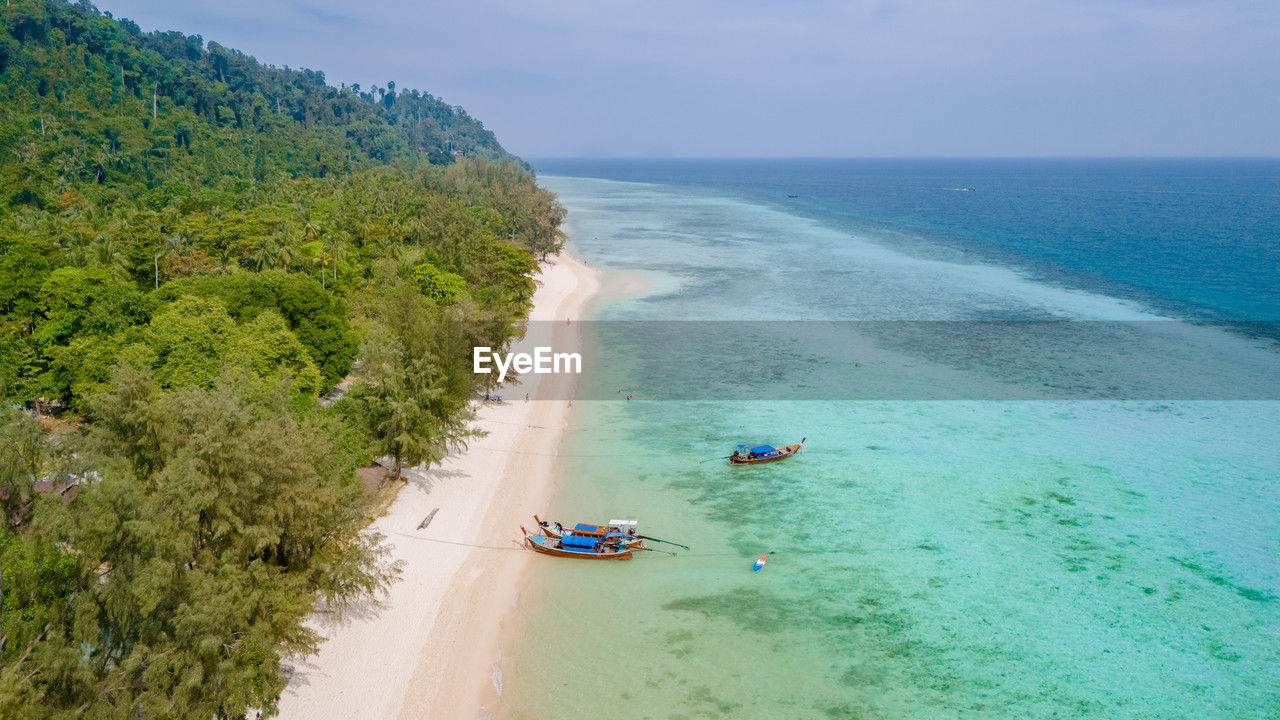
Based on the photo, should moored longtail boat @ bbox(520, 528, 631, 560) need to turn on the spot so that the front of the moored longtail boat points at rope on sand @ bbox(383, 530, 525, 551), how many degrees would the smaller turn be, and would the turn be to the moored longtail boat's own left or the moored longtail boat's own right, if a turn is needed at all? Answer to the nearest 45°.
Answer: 0° — it already faces it

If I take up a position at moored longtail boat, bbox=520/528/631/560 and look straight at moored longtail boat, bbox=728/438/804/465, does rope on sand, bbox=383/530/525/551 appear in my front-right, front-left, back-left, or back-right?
back-left

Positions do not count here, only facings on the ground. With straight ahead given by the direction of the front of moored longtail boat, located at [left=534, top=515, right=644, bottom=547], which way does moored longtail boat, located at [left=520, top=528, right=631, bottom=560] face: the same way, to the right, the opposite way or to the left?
the same way

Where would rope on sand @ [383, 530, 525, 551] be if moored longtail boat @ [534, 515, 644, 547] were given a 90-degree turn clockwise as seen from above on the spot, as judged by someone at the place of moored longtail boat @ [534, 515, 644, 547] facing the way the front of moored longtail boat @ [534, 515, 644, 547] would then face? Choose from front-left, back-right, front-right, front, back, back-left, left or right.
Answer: left

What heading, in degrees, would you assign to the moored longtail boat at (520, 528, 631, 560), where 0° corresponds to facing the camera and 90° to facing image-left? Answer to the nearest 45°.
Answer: approximately 90°

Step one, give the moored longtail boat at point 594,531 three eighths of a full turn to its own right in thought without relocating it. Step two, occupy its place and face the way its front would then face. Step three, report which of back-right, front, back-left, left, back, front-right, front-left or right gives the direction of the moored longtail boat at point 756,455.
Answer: front

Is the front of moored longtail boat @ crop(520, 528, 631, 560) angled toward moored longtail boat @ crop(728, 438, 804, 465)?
no

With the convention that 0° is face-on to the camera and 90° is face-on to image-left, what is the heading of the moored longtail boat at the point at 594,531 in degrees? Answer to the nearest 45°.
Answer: approximately 90°

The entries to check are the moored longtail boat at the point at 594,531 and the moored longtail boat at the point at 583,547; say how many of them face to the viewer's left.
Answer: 2

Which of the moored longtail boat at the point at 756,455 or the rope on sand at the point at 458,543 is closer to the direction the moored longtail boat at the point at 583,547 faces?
the rope on sand

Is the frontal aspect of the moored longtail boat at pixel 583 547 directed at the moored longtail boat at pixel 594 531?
no
